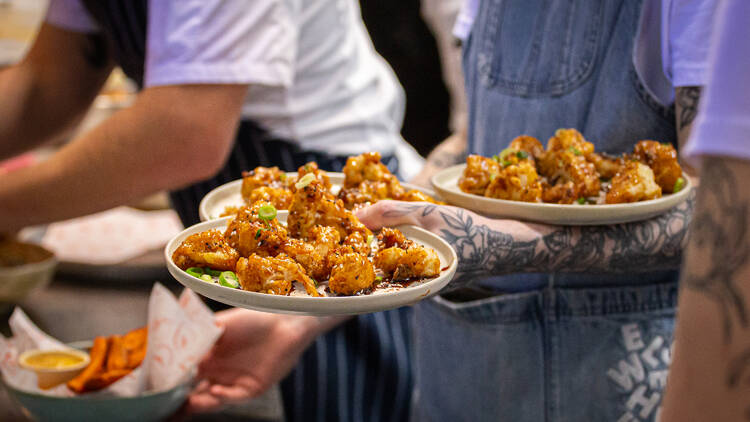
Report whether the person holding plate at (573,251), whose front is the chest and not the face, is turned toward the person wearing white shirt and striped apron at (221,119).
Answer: no

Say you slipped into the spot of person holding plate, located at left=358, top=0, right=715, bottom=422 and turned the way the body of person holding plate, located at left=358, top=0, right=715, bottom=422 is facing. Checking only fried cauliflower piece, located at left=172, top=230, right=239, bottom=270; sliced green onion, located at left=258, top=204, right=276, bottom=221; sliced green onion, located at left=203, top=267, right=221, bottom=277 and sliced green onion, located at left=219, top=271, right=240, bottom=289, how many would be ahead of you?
4

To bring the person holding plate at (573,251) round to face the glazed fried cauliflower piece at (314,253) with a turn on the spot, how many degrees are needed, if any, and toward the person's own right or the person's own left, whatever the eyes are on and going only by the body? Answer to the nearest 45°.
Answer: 0° — they already face it

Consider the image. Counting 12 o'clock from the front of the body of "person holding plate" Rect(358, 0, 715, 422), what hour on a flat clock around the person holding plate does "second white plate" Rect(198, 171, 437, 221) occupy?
The second white plate is roughly at 1 o'clock from the person holding plate.

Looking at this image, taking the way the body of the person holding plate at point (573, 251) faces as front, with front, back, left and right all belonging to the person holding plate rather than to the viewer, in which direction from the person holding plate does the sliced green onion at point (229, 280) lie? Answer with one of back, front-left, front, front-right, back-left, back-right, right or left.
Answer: front

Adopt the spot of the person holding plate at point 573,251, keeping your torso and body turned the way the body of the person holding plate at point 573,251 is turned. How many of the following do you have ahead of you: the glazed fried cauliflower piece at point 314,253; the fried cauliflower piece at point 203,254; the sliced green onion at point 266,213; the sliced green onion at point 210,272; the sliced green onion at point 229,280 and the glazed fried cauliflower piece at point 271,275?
6

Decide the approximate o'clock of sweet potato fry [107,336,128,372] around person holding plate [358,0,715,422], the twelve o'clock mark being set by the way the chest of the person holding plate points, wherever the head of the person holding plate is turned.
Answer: The sweet potato fry is roughly at 1 o'clock from the person holding plate.

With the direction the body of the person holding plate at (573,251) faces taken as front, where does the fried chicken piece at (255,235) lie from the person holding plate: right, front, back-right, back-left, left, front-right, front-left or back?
front

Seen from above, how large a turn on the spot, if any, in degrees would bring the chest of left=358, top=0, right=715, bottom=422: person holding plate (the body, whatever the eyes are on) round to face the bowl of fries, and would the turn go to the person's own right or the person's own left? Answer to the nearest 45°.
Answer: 0° — they already face it

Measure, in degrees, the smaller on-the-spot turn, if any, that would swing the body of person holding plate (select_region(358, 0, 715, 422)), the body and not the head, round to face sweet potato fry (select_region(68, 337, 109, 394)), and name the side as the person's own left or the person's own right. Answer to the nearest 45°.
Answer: approximately 45° to the person's own right

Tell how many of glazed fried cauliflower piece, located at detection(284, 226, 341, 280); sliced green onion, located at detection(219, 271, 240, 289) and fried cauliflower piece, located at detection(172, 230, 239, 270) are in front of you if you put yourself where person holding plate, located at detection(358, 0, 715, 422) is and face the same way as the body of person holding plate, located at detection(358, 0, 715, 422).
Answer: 3

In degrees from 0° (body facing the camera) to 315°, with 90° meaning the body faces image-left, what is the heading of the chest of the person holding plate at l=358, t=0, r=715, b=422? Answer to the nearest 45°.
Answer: approximately 45°
